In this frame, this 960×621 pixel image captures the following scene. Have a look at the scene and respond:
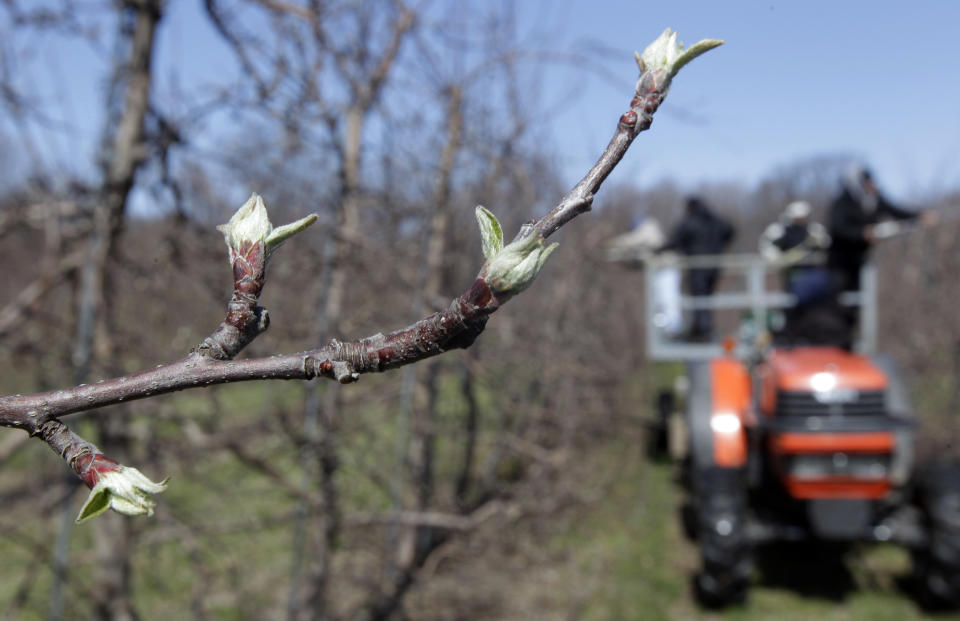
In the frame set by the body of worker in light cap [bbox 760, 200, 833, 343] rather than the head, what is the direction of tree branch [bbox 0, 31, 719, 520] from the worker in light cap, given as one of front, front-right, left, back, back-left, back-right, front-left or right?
front

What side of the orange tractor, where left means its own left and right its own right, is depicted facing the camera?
front

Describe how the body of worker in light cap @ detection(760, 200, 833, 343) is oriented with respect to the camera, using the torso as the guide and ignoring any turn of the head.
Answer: toward the camera

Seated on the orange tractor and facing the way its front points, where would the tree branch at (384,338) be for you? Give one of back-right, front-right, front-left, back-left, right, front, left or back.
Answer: front
